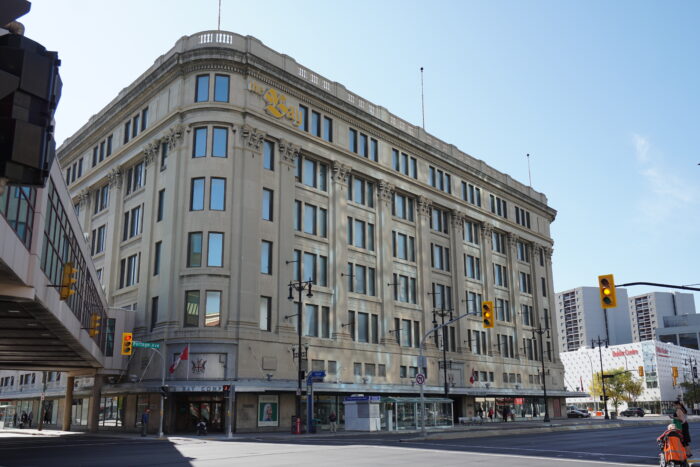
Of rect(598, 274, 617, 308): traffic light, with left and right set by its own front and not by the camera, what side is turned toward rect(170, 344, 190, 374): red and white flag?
right

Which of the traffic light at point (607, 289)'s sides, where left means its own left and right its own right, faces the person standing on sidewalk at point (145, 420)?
right

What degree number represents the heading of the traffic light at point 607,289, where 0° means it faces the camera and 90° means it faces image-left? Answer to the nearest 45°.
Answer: approximately 45°
